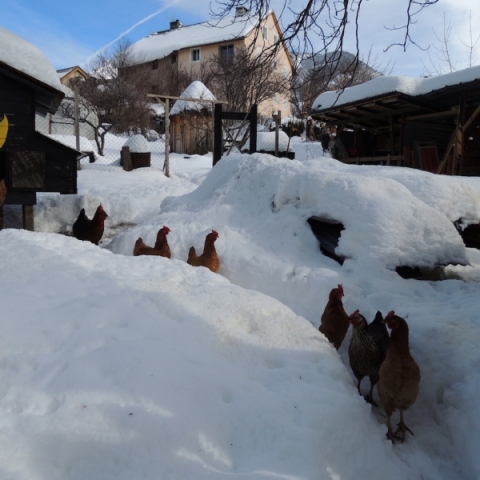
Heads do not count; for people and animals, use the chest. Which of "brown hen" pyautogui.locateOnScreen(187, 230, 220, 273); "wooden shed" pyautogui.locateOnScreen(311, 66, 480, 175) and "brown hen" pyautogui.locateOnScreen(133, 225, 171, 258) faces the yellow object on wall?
the wooden shed

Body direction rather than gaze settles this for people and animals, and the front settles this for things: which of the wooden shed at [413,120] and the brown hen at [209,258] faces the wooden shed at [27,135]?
the wooden shed at [413,120]

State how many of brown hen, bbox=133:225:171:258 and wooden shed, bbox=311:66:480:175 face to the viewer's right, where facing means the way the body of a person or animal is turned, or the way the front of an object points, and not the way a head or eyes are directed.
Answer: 1

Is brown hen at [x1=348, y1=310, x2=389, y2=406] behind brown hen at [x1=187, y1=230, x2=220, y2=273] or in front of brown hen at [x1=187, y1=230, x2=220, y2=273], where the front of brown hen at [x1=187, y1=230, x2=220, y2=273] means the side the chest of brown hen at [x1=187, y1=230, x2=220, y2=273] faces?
in front

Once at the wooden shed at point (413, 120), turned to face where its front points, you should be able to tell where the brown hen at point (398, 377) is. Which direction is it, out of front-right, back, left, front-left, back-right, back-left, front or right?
front-left

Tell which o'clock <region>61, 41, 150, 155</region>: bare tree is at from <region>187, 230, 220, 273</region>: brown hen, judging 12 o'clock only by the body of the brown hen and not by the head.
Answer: The bare tree is roughly at 7 o'clock from the brown hen.

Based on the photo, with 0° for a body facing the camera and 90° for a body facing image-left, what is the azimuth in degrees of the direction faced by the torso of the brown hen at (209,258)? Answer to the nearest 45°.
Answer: approximately 315°

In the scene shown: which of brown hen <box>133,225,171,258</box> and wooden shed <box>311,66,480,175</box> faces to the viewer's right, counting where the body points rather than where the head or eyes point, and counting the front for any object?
the brown hen

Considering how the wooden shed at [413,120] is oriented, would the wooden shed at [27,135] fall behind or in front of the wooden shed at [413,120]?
in front

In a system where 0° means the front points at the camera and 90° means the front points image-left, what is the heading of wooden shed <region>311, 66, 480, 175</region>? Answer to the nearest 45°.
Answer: approximately 45°

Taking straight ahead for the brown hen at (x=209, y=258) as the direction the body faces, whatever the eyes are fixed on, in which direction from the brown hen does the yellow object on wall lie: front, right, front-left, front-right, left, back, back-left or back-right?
back

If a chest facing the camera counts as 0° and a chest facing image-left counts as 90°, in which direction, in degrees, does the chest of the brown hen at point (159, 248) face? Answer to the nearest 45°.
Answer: approximately 270°

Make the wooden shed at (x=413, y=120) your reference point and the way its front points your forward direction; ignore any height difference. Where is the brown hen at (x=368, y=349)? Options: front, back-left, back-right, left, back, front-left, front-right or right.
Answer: front-left

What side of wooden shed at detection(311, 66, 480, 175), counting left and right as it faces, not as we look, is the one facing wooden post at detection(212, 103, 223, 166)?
front
